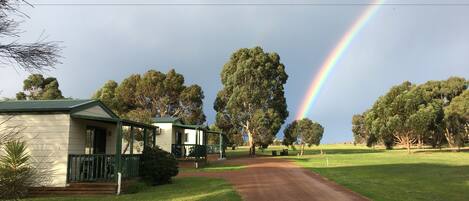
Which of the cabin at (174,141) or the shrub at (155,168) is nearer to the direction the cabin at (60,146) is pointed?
the shrub

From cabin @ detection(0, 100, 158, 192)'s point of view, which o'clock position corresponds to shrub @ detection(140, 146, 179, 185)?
The shrub is roughly at 10 o'clock from the cabin.

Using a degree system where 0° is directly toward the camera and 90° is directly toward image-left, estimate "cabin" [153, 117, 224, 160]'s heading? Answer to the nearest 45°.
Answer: approximately 315°

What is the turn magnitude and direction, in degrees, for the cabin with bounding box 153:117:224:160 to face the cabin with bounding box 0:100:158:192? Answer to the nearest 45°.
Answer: approximately 45° to its right

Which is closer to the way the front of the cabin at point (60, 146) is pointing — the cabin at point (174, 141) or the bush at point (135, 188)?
the bush

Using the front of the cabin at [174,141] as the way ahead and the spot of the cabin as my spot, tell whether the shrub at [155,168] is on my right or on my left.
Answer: on my right

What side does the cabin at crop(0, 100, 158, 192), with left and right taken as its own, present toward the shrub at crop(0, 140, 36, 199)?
right

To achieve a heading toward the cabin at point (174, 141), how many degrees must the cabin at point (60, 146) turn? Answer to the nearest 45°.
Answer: approximately 90° to its left

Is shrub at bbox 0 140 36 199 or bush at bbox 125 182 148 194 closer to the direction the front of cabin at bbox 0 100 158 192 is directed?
the bush

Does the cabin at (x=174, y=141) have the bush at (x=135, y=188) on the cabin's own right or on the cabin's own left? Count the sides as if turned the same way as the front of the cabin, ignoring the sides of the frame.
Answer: on the cabin's own right

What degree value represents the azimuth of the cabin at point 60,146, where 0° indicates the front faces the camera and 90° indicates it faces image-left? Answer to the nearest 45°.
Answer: approximately 315°
